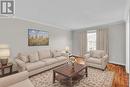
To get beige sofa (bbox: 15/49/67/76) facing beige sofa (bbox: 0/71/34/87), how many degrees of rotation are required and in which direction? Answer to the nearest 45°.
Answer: approximately 45° to its right

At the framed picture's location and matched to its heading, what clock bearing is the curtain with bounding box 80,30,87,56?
The curtain is roughly at 10 o'clock from the framed picture.

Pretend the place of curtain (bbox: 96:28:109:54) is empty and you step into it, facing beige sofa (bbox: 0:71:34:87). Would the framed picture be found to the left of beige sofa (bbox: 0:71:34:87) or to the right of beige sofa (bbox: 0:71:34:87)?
right

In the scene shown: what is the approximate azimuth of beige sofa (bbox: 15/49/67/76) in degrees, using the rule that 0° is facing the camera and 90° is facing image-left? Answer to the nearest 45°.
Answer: approximately 315°

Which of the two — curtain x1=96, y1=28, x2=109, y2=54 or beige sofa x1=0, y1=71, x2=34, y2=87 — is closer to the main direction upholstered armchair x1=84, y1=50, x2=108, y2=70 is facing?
the beige sofa

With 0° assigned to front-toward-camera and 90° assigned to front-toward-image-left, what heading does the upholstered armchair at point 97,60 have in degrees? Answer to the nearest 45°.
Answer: approximately 45°

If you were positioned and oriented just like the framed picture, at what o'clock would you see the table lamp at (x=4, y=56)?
The table lamp is roughly at 3 o'clock from the framed picture.

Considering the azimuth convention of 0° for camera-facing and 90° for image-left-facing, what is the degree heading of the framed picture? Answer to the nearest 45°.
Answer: approximately 315°

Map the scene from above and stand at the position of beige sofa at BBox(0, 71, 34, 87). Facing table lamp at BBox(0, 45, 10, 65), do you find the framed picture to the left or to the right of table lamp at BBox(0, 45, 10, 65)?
right

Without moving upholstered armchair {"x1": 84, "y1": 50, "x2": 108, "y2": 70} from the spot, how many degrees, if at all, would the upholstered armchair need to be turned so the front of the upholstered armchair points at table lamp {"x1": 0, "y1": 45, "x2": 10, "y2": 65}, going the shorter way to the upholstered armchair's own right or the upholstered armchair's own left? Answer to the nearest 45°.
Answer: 0° — it already faces it

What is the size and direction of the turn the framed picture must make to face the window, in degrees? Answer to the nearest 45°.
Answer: approximately 45° to its left

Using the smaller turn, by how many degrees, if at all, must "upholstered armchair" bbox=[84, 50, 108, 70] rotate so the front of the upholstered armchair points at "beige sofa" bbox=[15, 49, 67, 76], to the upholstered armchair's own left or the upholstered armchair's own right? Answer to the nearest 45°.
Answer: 0° — it already faces it
